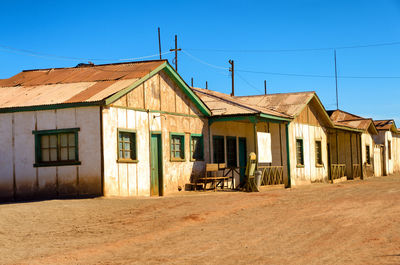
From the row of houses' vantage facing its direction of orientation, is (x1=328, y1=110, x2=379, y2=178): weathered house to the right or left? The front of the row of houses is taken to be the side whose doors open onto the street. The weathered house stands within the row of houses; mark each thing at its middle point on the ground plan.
on its left

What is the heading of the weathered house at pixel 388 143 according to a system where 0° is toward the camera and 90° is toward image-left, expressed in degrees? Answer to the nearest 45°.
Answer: approximately 315°

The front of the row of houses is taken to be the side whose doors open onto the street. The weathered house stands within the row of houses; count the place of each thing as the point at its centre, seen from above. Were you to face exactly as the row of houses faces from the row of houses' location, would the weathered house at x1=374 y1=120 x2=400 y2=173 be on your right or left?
on your left

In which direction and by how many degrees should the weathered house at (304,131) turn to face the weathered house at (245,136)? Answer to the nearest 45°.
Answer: approximately 90° to its right

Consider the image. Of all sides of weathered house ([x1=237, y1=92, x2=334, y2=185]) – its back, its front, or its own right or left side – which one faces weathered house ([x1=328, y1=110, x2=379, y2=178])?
left
